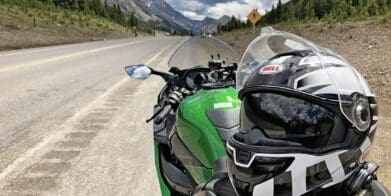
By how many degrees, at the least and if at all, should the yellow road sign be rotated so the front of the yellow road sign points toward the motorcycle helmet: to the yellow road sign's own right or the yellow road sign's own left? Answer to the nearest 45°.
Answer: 0° — it already faces it

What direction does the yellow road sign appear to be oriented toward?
toward the camera

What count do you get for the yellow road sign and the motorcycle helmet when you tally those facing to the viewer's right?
0

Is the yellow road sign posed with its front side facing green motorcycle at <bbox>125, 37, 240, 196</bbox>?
yes

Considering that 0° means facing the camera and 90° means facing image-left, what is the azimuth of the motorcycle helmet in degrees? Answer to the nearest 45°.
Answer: approximately 45°

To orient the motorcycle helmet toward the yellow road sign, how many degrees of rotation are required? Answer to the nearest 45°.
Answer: approximately 135° to its right
